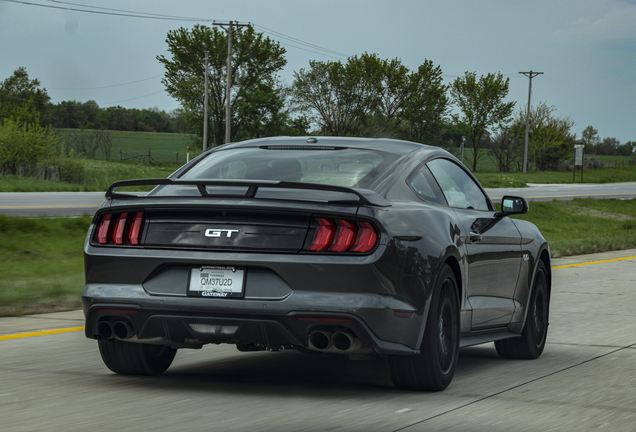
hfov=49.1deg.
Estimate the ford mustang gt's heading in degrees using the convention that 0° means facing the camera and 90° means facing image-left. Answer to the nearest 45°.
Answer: approximately 225°
